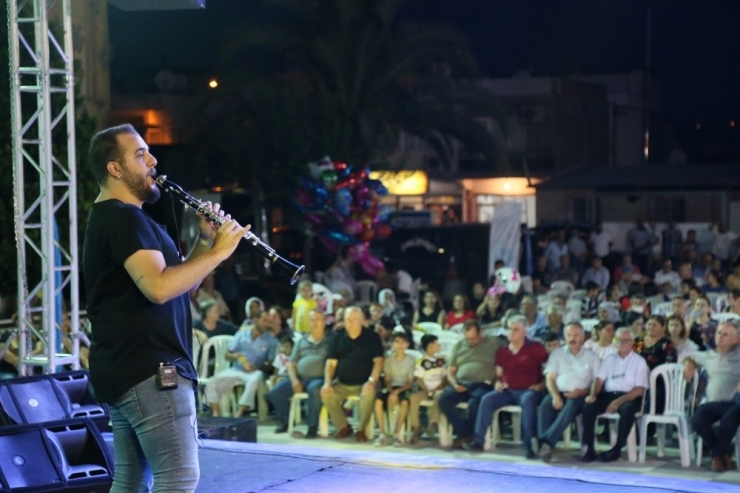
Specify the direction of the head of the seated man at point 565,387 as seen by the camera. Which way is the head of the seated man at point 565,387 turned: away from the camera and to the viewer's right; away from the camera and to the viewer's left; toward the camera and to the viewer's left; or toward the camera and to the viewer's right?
toward the camera and to the viewer's left

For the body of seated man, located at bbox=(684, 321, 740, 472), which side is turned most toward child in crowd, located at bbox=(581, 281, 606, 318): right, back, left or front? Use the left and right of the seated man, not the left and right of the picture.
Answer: back

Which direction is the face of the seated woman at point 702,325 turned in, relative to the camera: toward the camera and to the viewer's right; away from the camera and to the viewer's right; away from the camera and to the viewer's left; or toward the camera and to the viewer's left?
toward the camera and to the viewer's left

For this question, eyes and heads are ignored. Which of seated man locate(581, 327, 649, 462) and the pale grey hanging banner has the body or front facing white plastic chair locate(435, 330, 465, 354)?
the pale grey hanging banner

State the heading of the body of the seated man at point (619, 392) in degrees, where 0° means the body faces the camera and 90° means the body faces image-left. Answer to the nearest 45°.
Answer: approximately 45°

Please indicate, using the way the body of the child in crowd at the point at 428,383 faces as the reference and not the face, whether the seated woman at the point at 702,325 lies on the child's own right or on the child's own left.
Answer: on the child's own left

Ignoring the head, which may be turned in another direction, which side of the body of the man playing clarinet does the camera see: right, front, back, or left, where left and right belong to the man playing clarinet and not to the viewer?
right

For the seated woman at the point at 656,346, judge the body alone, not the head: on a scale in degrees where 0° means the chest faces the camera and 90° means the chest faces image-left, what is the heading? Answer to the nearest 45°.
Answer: approximately 45°

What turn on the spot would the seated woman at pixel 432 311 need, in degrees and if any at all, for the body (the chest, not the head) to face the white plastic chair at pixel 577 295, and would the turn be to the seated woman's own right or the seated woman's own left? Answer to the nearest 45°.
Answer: approximately 135° to the seated woman's own left

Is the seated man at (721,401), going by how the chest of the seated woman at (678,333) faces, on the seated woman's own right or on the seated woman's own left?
on the seated woman's own left

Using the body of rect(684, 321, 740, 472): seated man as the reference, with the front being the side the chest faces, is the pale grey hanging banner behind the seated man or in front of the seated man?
behind

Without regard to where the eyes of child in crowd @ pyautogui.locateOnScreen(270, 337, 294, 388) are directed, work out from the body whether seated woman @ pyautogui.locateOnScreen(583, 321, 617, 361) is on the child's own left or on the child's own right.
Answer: on the child's own left

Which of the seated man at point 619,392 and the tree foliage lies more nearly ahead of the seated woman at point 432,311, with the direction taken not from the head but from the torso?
the seated man

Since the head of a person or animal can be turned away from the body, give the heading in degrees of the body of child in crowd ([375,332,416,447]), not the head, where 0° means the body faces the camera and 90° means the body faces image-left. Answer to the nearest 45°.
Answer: approximately 0°

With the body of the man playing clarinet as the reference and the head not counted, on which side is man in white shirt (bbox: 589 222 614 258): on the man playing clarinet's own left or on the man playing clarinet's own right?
on the man playing clarinet's own left

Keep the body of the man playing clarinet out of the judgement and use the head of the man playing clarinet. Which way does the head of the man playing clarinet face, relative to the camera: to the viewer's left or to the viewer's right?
to the viewer's right

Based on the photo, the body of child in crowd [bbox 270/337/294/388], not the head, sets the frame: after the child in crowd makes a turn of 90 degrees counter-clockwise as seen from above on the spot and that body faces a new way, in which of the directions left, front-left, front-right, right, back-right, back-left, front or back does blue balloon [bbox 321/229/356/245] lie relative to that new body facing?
back-left

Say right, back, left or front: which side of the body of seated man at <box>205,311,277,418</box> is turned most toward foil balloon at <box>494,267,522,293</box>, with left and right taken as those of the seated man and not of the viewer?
back

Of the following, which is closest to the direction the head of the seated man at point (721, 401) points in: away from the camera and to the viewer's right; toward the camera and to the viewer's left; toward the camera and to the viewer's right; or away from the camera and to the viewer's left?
toward the camera and to the viewer's left

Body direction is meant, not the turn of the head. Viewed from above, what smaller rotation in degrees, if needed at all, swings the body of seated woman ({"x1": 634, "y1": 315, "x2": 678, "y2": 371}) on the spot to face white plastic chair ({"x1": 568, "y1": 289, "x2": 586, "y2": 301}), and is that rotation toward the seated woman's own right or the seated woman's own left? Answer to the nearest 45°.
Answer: approximately 135° to the seated woman's own right

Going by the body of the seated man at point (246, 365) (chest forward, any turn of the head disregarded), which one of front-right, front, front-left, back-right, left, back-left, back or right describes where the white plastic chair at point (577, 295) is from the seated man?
back

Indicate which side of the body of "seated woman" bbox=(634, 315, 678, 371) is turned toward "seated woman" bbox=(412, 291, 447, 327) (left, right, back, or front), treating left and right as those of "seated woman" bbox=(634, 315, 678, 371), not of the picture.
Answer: right

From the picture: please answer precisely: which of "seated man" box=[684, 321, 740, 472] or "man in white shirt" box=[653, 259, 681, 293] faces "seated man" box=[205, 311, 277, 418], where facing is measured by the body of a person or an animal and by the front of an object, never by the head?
the man in white shirt

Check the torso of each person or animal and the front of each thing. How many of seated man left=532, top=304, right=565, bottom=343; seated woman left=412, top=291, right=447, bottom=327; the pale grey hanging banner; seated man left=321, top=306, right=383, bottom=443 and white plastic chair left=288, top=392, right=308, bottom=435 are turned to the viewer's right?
0

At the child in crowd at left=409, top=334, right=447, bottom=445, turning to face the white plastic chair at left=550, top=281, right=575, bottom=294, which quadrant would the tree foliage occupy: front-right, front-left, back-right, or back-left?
front-left
